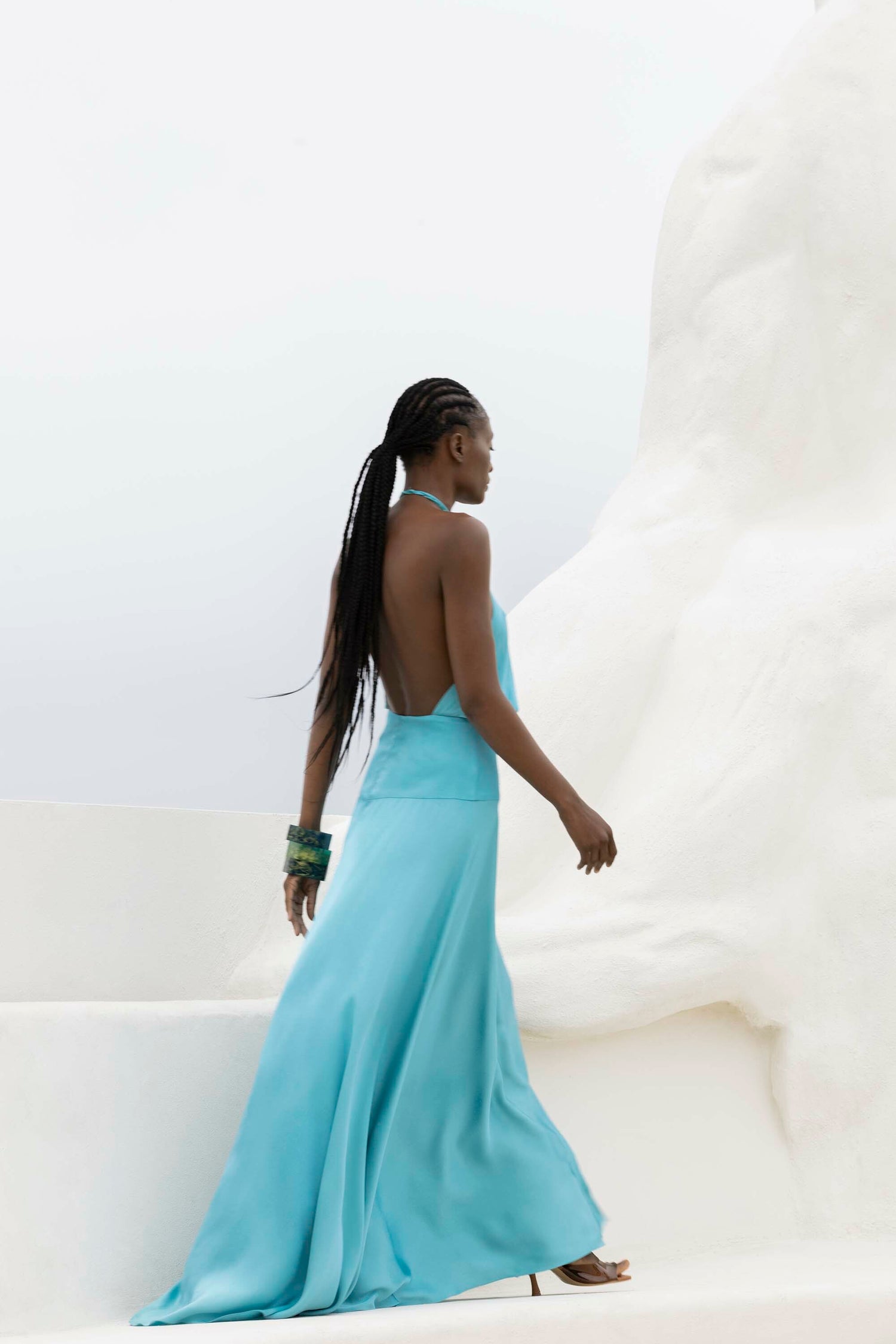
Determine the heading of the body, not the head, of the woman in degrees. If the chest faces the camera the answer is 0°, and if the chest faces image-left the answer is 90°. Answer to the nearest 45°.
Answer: approximately 225°
